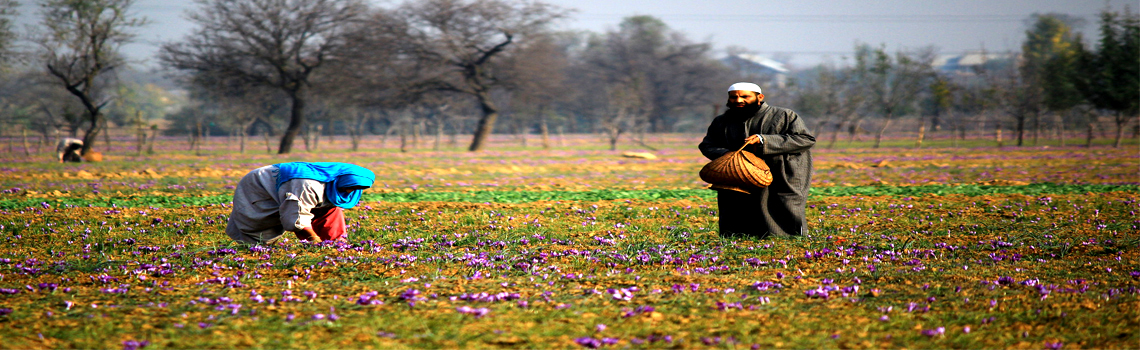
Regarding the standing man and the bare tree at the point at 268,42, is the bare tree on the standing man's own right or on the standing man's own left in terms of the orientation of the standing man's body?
on the standing man's own right

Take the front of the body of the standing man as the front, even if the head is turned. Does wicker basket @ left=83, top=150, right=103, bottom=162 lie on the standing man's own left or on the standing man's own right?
on the standing man's own right

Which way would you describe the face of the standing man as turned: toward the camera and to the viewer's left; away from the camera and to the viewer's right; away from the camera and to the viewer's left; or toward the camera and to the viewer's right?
toward the camera and to the viewer's left

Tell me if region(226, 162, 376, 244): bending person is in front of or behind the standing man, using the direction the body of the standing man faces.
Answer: in front

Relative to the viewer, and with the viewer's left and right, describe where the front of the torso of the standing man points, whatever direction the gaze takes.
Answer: facing the viewer and to the left of the viewer

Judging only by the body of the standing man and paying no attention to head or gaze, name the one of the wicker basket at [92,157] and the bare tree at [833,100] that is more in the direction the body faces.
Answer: the wicker basket

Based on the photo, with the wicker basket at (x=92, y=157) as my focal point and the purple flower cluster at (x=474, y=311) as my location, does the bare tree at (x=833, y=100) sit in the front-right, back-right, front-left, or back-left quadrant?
front-right

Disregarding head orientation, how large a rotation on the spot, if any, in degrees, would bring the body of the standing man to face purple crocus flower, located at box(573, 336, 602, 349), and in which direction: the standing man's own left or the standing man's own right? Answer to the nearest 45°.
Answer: approximately 45° to the standing man's own left

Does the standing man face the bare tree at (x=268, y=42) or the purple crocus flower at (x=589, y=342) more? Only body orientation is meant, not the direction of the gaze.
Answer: the purple crocus flower

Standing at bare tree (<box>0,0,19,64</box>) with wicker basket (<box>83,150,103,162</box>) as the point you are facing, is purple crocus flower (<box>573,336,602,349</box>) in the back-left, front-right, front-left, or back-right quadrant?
front-right

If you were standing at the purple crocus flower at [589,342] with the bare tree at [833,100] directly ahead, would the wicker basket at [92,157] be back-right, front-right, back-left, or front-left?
front-left

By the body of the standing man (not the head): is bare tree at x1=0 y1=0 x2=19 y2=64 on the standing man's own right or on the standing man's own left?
on the standing man's own right

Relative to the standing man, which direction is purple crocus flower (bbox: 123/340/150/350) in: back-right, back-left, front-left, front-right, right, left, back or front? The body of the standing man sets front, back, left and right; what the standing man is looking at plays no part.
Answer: front

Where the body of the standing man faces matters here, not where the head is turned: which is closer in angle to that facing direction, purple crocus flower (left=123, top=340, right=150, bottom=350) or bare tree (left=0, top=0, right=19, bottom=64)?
the purple crocus flower
